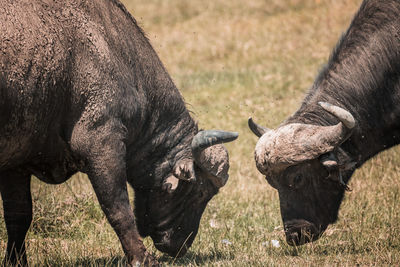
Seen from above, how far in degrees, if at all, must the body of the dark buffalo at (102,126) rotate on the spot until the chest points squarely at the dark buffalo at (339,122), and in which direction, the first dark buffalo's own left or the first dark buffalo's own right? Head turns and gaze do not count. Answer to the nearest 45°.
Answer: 0° — it already faces it

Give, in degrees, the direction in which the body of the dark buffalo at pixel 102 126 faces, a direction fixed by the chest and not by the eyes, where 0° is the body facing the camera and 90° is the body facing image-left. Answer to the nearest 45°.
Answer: approximately 270°
